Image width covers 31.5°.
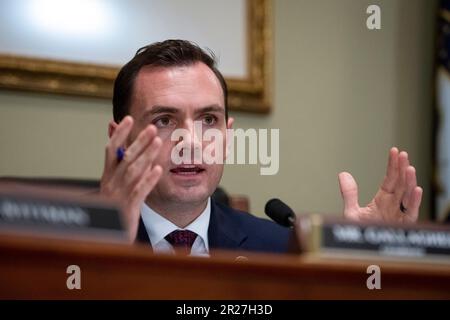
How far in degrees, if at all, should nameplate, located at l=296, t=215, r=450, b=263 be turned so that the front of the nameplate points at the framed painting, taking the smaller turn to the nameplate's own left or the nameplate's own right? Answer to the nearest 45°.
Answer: approximately 135° to the nameplate's own right

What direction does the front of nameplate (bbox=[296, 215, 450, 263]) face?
toward the camera

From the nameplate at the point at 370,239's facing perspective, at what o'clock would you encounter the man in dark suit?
The man in dark suit is roughly at 5 o'clock from the nameplate.
